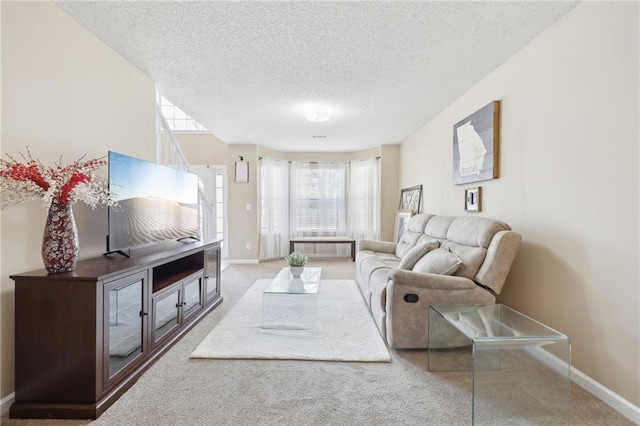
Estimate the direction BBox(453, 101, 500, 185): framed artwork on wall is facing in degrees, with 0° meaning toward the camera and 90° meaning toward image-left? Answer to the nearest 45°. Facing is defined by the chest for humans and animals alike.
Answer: approximately 45°

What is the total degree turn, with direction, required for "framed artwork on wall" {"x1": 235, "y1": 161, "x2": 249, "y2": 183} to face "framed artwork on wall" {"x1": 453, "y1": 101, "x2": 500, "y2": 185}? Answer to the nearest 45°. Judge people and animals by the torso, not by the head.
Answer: approximately 45° to its left

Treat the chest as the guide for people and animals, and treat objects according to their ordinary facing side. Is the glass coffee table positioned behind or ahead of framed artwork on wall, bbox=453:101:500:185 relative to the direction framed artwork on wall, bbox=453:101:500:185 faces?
ahead

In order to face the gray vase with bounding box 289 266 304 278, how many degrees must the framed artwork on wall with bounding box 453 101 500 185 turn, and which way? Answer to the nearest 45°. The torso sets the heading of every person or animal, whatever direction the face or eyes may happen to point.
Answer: approximately 45° to its right

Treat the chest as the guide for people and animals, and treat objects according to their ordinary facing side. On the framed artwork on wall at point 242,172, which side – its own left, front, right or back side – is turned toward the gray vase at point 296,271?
front

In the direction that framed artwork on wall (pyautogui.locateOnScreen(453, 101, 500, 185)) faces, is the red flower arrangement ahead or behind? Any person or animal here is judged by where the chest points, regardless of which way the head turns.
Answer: ahead

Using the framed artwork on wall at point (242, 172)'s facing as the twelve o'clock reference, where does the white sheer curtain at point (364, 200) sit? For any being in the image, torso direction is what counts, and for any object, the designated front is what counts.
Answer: The white sheer curtain is roughly at 9 o'clock from the framed artwork on wall.

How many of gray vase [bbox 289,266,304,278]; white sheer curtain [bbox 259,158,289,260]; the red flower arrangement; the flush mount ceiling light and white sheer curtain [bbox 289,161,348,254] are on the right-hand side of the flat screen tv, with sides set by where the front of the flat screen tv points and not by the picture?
1

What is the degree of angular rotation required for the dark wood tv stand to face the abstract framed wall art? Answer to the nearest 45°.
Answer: approximately 45° to its left

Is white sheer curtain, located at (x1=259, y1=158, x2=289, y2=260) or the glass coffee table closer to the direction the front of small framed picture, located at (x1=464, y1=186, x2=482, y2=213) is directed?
the glass coffee table

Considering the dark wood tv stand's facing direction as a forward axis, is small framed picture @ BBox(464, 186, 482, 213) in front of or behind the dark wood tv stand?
in front

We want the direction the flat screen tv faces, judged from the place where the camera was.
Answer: facing the viewer and to the right of the viewer

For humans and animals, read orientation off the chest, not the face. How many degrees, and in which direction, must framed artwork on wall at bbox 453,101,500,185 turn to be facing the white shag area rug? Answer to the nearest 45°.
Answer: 0° — it already faces it

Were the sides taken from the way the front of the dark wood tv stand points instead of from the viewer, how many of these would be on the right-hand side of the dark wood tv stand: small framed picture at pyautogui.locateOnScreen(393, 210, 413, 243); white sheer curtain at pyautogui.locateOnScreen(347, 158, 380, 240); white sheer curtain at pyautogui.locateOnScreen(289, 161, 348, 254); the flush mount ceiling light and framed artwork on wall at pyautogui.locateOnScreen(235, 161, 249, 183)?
0

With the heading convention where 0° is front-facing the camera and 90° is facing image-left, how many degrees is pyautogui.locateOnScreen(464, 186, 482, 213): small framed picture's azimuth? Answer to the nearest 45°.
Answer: approximately 45°

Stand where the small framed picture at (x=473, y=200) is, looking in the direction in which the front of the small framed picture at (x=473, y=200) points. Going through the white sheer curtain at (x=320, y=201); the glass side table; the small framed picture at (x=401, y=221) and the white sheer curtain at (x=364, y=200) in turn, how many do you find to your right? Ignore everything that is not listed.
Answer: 3

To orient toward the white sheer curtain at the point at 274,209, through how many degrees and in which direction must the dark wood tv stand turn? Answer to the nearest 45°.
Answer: approximately 90° to its left

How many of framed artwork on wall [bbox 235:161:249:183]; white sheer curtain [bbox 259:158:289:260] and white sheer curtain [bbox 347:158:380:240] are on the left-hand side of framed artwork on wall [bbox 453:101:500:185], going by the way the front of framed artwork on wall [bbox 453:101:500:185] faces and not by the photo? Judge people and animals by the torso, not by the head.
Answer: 0

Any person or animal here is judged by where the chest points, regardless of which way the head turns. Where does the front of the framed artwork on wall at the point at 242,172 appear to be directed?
toward the camera
